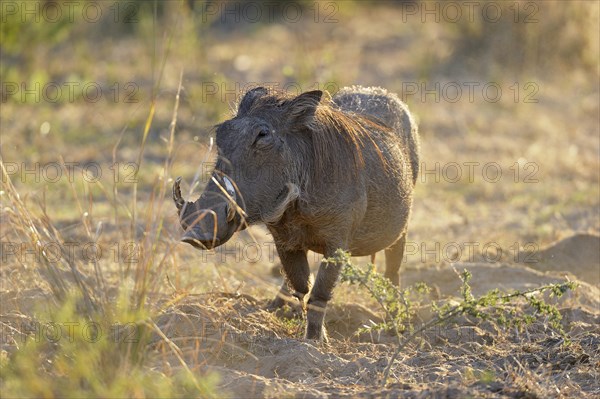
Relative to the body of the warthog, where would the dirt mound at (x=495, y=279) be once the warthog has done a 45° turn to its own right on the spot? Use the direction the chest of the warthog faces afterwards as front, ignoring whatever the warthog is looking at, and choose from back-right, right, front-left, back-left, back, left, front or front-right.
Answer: back-right

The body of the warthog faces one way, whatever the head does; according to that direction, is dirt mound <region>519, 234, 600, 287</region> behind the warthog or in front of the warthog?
behind

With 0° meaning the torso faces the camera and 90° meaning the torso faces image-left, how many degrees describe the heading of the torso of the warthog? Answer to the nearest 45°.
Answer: approximately 45°
